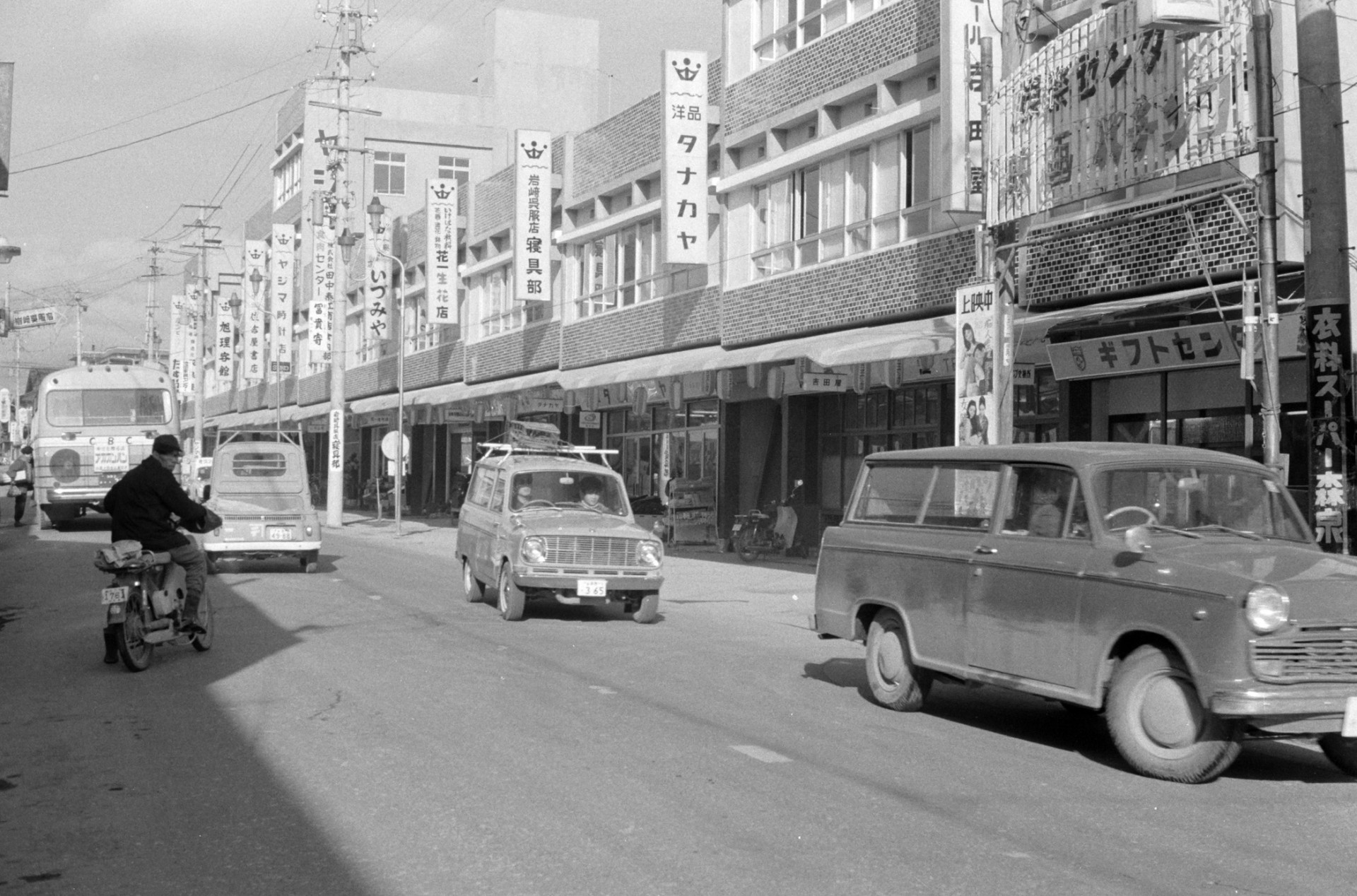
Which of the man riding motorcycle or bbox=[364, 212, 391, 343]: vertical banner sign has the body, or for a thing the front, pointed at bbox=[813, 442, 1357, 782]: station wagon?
the vertical banner sign

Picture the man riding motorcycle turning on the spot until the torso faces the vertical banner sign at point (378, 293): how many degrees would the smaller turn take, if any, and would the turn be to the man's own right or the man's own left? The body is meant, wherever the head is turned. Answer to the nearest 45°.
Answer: approximately 45° to the man's own left

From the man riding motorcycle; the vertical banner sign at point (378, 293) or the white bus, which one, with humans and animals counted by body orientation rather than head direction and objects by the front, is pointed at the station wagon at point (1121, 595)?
the vertical banner sign

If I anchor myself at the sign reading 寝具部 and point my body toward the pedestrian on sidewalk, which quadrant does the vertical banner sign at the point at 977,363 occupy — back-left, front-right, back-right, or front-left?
back-left
